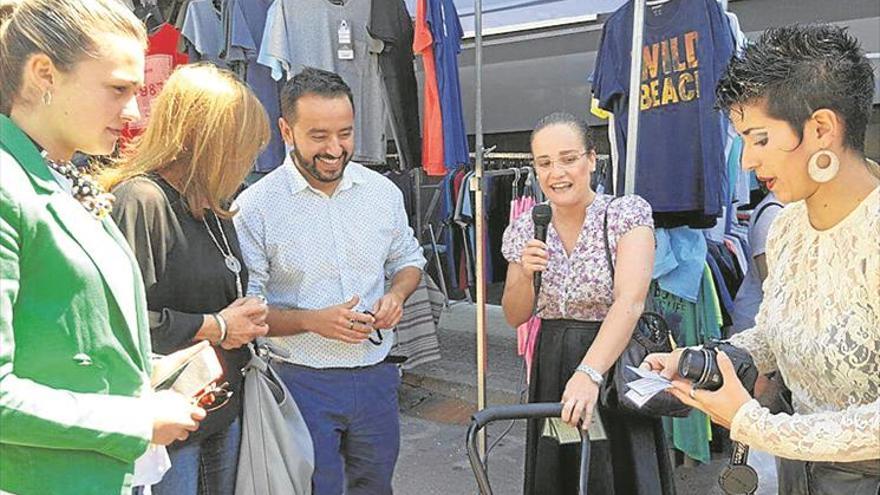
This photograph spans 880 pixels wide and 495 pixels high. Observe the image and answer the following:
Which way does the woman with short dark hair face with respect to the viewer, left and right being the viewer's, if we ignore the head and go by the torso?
facing the viewer and to the left of the viewer

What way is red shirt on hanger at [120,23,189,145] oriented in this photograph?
toward the camera

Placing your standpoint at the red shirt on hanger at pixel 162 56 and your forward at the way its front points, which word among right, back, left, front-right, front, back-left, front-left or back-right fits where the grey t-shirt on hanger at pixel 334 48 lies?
front-left

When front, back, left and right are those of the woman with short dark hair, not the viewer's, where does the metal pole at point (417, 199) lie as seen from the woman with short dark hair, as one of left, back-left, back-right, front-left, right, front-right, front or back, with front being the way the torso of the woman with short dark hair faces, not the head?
right

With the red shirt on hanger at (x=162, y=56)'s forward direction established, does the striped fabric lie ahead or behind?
ahead

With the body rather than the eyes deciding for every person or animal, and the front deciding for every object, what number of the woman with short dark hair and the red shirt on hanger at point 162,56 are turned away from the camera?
0

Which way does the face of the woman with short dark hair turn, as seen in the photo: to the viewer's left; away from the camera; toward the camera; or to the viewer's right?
to the viewer's left

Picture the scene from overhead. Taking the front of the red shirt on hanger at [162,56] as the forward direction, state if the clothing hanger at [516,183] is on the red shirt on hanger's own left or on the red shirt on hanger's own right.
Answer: on the red shirt on hanger's own left

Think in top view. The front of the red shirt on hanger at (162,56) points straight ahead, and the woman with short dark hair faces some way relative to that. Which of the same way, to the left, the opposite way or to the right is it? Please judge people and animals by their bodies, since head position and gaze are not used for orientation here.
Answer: to the right

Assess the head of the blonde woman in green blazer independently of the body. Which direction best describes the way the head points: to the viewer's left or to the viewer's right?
to the viewer's right

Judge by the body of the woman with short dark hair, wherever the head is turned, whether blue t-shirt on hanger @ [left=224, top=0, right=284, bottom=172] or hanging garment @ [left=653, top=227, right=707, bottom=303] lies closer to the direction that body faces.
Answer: the blue t-shirt on hanger

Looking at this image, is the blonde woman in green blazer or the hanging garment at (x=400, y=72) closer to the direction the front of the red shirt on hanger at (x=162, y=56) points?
the blonde woman in green blazer
